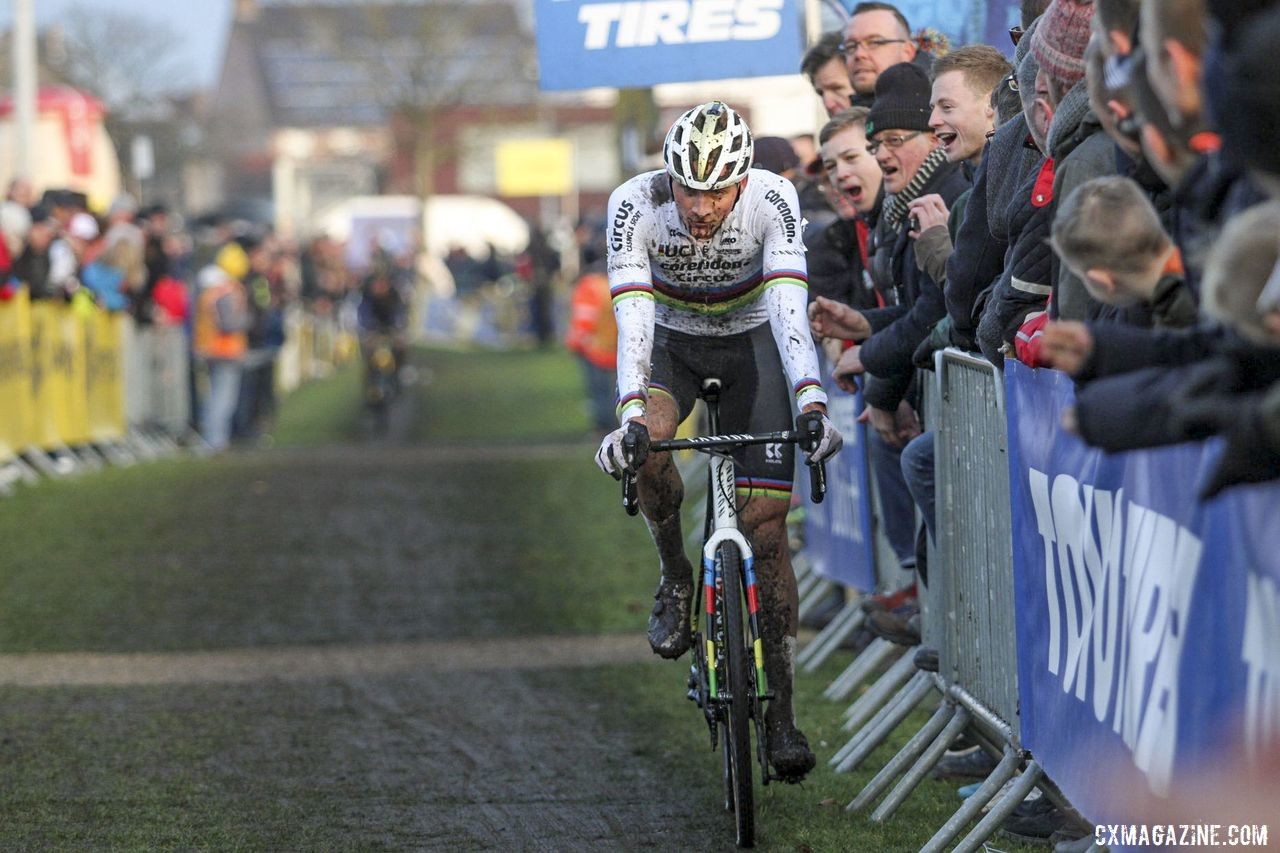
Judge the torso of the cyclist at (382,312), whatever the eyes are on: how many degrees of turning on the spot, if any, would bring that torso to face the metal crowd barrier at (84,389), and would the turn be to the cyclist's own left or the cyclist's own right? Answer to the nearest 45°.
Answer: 0° — they already face it

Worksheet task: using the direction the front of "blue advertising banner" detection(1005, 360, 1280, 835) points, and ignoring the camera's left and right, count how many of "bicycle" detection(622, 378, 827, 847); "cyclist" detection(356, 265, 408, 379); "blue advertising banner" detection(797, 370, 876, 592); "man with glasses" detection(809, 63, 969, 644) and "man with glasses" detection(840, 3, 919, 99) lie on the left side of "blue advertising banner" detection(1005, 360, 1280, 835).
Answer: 0

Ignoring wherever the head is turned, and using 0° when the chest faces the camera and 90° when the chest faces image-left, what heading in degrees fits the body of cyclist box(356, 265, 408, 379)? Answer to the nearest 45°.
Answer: approximately 0°

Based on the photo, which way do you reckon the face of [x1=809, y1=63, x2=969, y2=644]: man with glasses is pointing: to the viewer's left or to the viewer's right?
to the viewer's left

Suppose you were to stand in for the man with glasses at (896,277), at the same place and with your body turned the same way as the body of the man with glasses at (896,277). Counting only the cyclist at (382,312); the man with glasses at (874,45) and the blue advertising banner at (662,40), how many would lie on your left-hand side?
0

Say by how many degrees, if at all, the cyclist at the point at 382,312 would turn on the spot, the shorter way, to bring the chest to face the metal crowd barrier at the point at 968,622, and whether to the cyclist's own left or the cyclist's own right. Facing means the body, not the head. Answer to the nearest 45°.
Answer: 0° — they already face it

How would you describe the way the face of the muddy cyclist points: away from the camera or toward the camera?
toward the camera

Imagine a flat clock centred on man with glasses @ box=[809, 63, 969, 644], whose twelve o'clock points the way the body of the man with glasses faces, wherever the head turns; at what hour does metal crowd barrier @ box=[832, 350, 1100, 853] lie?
The metal crowd barrier is roughly at 10 o'clock from the man with glasses.

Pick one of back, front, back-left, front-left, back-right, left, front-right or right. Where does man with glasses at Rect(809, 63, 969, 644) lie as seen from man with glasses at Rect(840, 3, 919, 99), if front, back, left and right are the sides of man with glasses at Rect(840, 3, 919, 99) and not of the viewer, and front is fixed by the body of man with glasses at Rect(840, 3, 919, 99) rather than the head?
front-left

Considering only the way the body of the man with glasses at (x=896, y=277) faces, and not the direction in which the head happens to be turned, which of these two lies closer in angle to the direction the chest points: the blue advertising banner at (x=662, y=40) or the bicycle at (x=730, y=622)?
the bicycle

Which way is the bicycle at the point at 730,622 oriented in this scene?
toward the camera

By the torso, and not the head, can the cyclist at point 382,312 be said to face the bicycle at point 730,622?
yes

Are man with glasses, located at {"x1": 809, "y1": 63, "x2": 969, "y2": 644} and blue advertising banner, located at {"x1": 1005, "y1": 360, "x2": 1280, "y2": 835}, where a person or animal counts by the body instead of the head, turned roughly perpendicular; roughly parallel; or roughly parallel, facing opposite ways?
roughly parallel

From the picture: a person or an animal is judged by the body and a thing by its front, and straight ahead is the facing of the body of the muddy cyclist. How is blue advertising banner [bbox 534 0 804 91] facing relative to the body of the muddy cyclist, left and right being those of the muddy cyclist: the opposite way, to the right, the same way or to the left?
the same way

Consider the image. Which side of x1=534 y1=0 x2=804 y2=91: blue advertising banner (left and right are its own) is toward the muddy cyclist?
front

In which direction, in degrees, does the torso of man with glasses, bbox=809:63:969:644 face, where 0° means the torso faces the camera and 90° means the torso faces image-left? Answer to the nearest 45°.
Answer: approximately 45°

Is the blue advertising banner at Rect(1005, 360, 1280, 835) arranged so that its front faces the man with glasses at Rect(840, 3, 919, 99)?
no

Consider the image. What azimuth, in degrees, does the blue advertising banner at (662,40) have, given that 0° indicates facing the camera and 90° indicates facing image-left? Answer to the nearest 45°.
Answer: approximately 0°

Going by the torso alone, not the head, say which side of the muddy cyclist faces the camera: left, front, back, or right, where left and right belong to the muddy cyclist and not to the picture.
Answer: front

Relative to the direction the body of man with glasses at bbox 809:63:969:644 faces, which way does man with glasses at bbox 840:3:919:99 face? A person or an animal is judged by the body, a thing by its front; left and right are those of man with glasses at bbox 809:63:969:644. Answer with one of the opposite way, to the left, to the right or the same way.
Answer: the same way
